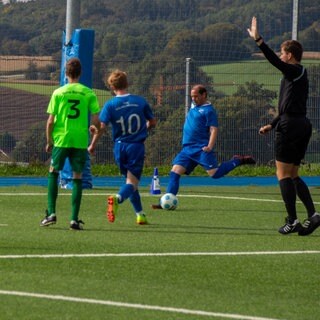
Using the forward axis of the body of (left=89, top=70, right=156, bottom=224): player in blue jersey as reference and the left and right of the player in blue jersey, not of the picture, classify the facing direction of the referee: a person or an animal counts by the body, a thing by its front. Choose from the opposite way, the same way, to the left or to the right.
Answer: to the left

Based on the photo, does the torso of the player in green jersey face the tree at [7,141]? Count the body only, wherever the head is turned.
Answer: yes

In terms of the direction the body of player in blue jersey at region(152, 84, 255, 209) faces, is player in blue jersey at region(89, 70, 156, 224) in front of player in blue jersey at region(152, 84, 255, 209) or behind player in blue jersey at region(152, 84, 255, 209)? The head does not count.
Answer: in front

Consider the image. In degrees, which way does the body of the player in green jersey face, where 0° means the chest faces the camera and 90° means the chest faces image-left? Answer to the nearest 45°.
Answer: approximately 180°

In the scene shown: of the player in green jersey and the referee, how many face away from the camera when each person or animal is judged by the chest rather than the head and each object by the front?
1

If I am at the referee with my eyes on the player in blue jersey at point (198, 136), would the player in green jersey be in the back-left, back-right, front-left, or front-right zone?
front-left

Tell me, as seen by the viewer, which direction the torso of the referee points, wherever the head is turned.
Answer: to the viewer's left

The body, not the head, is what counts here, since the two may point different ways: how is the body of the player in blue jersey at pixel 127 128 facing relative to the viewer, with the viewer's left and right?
facing away from the viewer

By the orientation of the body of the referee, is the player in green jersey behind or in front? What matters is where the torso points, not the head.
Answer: in front

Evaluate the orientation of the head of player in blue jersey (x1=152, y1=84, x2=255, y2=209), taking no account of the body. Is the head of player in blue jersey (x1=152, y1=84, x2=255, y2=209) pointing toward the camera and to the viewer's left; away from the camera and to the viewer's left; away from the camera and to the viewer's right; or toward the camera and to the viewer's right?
toward the camera and to the viewer's left

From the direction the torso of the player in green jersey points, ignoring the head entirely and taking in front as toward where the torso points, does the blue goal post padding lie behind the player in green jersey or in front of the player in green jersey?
in front

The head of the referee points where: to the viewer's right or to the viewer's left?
to the viewer's left

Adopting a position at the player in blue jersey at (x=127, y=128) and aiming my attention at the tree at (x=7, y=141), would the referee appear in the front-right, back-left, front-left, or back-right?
back-right
